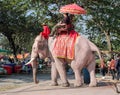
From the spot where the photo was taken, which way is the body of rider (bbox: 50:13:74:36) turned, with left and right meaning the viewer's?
facing to the left of the viewer

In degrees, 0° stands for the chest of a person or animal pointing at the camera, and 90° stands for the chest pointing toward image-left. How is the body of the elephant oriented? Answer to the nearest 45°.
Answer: approximately 90°
